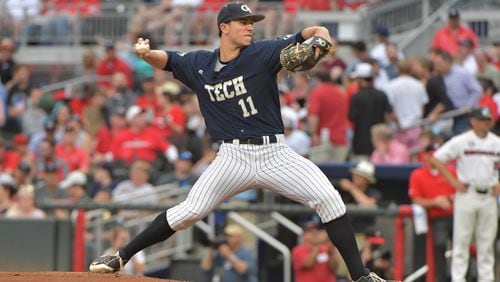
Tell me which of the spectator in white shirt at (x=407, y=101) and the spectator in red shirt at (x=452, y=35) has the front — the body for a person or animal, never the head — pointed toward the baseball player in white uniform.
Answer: the spectator in red shirt

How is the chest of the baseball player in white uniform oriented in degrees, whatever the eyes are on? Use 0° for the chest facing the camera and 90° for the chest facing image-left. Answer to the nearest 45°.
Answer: approximately 0°
